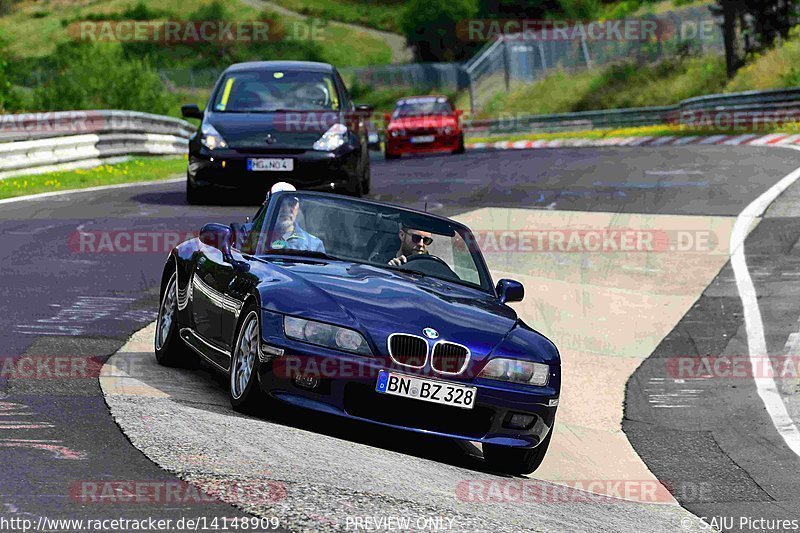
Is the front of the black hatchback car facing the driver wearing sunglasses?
yes

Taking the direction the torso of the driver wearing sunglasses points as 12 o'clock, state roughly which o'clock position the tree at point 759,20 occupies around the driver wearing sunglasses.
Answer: The tree is roughly at 8 o'clock from the driver wearing sunglasses.

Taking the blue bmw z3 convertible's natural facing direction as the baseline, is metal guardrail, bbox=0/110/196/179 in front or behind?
behind

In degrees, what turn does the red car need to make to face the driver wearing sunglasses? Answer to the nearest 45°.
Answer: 0° — it already faces them

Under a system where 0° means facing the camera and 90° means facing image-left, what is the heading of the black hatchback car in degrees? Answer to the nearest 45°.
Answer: approximately 0°

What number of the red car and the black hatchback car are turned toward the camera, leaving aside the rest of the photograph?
2

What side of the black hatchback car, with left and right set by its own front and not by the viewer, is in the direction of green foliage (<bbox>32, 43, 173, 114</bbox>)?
back

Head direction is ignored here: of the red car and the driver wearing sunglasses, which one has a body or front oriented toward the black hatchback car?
the red car

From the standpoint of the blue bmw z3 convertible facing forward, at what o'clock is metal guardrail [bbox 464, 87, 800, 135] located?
The metal guardrail is roughly at 8 o'clock from the blue bmw z3 convertible.
